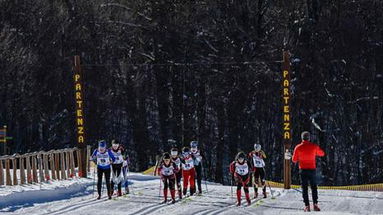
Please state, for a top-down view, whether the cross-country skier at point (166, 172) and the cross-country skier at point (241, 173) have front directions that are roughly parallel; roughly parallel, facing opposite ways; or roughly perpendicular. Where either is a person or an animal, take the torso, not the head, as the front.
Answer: roughly parallel

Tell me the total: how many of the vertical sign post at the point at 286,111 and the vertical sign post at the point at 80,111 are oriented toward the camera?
2

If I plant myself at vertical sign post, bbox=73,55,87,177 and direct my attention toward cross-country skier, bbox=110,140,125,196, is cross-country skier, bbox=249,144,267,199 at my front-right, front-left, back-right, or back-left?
front-left

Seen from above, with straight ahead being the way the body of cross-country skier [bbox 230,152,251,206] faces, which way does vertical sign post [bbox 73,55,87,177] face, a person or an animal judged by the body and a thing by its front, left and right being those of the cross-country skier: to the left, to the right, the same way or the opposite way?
the same way

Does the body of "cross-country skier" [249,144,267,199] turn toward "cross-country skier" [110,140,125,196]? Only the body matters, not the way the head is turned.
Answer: no

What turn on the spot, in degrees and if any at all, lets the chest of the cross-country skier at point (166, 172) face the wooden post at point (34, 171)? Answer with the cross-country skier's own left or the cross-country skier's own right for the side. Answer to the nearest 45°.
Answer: approximately 135° to the cross-country skier's own right

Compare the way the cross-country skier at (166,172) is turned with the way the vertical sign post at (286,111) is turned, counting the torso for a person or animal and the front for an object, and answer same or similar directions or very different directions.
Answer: same or similar directions

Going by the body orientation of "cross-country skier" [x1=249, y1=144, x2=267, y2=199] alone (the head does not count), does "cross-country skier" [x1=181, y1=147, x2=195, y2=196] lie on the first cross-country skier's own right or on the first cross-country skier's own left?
on the first cross-country skier's own right

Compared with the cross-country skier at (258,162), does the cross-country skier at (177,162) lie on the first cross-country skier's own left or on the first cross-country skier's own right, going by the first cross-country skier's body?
on the first cross-country skier's own right

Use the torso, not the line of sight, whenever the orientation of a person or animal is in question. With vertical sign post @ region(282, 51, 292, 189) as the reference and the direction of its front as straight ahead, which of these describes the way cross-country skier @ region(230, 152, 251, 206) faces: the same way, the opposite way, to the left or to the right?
the same way

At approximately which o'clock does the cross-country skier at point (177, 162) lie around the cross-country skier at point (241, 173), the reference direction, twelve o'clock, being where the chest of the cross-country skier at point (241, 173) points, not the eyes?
the cross-country skier at point (177, 162) is roughly at 4 o'clock from the cross-country skier at point (241, 173).

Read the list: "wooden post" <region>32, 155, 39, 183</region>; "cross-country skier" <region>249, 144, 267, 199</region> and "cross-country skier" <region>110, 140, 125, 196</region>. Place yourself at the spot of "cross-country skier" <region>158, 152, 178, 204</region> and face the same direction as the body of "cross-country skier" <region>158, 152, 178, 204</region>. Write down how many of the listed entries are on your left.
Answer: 1

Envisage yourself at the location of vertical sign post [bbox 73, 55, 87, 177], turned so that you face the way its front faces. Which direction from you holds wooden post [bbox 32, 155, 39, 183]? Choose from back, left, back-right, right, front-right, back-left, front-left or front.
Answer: front-right

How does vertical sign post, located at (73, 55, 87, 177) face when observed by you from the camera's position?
facing the viewer

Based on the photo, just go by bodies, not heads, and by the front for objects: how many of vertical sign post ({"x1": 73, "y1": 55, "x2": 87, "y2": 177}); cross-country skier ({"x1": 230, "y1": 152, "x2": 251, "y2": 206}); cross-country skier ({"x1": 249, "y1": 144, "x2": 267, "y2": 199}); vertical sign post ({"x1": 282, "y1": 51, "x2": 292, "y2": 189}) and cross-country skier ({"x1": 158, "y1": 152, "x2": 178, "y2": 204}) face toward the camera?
5

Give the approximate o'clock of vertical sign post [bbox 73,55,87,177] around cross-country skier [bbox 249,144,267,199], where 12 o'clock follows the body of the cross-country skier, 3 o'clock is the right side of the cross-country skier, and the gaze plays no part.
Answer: The vertical sign post is roughly at 4 o'clock from the cross-country skier.

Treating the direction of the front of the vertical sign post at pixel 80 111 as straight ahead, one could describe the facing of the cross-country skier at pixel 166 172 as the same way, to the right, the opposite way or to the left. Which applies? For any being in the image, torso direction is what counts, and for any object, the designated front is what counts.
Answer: the same way

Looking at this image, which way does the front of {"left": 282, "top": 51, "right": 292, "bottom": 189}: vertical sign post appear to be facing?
toward the camera
